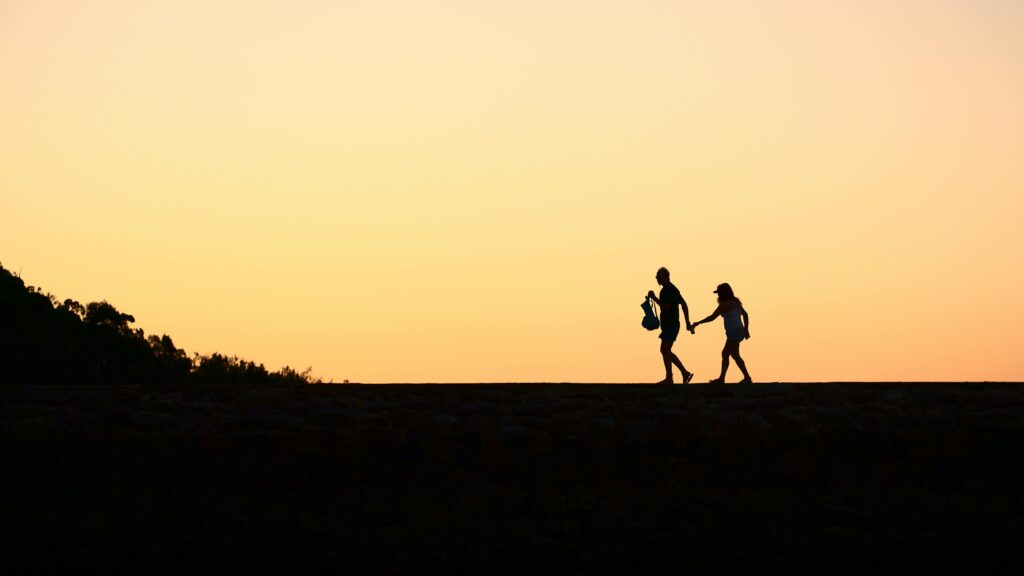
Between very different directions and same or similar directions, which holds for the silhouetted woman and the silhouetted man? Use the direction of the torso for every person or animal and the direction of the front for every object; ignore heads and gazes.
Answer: same or similar directions

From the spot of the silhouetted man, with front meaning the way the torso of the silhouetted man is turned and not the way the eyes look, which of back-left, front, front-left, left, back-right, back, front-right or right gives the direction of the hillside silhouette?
front-right

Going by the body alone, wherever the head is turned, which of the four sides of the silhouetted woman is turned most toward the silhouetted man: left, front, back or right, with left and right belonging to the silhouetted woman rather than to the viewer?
front

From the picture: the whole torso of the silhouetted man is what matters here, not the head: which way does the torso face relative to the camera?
to the viewer's left

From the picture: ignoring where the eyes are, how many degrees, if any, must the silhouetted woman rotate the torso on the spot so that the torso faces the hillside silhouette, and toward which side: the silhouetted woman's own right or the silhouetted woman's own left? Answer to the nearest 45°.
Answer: approximately 45° to the silhouetted woman's own right

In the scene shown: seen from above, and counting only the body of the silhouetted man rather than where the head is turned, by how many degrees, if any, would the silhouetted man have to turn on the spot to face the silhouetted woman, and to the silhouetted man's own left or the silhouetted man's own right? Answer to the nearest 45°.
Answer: approximately 180°

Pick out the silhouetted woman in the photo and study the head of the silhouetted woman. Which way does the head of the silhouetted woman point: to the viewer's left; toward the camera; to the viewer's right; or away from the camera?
to the viewer's left

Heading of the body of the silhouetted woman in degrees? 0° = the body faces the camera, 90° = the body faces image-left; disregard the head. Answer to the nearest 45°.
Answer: approximately 90°
